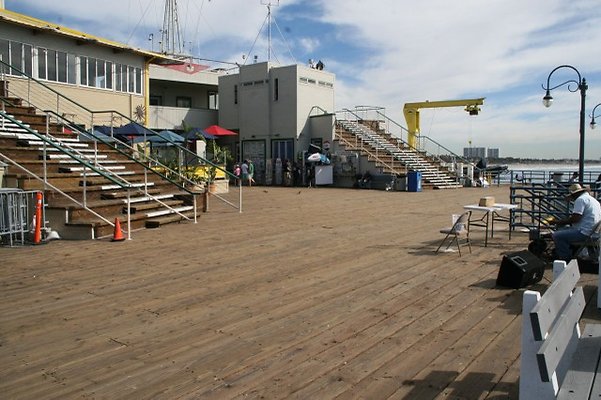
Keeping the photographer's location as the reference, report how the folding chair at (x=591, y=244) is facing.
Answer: facing to the left of the viewer

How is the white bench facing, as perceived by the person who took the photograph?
facing to the right of the viewer

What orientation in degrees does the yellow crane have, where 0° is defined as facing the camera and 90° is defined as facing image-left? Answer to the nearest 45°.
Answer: approximately 270°

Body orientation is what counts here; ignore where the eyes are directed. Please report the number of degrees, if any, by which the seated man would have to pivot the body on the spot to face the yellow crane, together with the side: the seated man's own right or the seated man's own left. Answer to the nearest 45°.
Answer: approximately 90° to the seated man's own right

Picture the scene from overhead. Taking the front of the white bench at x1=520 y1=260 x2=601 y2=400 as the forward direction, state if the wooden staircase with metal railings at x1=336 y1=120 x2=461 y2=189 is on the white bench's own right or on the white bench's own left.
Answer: on the white bench's own left

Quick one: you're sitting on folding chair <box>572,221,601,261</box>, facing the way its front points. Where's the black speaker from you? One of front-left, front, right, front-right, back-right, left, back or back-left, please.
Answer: front-left

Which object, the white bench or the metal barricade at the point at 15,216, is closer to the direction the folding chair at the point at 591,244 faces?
the metal barricade

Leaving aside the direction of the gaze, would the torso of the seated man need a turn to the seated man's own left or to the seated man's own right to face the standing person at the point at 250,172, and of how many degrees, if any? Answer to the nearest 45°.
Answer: approximately 45° to the seated man's own right

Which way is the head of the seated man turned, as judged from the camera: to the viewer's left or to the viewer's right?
to the viewer's left

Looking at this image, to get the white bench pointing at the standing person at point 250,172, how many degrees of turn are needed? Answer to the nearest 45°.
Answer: approximately 135° to its left

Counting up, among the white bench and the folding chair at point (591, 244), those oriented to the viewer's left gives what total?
1

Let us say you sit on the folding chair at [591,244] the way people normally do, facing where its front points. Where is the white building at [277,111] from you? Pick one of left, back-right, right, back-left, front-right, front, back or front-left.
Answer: front-right

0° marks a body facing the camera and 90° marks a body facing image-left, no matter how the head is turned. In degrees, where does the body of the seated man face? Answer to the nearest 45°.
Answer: approximately 90°

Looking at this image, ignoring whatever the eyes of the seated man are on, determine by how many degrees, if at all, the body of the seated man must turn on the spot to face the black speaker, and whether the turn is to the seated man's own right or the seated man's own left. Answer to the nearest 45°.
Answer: approximately 45° to the seated man's own left

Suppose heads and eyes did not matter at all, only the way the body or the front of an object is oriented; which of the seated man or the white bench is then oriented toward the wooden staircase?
the seated man
